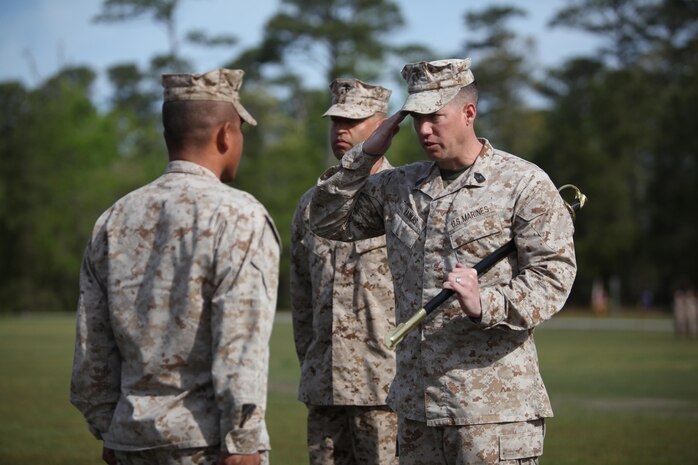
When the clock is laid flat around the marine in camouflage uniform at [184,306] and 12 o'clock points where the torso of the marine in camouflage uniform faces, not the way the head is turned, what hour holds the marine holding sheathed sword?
The marine holding sheathed sword is roughly at 1 o'clock from the marine in camouflage uniform.

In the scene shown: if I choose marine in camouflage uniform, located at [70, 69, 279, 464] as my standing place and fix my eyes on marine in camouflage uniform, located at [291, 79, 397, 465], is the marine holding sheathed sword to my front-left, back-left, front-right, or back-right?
front-right

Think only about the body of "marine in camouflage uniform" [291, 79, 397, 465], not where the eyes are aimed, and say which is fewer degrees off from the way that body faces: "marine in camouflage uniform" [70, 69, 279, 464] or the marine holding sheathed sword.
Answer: the marine in camouflage uniform

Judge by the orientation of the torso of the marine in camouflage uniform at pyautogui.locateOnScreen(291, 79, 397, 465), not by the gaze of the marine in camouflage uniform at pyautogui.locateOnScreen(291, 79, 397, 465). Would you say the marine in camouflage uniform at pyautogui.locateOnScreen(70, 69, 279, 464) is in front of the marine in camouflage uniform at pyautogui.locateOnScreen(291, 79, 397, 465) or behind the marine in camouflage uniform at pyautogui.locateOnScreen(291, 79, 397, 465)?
in front

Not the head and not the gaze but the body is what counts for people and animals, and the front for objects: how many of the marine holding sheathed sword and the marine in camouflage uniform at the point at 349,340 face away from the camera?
0

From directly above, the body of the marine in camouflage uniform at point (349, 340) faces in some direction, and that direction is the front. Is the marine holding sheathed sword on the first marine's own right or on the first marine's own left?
on the first marine's own left

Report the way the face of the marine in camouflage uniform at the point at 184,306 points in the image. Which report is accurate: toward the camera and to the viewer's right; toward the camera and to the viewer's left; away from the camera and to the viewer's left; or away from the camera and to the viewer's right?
away from the camera and to the viewer's right

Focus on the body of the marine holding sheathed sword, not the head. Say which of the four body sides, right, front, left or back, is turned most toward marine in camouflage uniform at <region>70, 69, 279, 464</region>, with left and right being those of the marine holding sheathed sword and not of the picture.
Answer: front

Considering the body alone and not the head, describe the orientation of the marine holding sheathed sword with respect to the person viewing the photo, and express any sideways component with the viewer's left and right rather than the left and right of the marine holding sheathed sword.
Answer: facing the viewer and to the left of the viewer

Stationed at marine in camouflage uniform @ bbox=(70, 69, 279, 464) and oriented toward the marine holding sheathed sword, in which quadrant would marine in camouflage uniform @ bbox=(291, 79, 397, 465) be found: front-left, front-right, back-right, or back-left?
front-left

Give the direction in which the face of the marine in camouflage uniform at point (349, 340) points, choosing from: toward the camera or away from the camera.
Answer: toward the camera

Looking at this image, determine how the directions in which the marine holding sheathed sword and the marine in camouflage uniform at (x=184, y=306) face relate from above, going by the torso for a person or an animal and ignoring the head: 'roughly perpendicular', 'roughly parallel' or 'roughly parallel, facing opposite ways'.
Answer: roughly parallel, facing opposite ways

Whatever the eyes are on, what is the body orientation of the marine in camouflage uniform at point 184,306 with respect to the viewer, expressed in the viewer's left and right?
facing away from the viewer and to the right of the viewer
